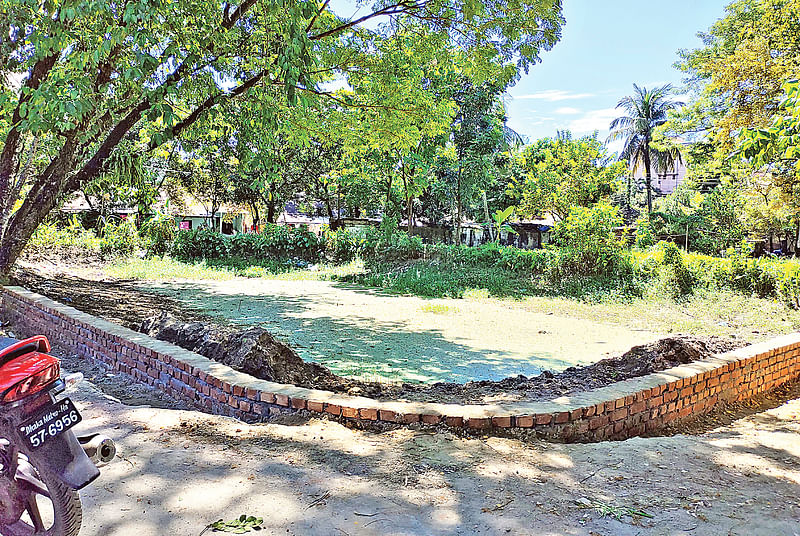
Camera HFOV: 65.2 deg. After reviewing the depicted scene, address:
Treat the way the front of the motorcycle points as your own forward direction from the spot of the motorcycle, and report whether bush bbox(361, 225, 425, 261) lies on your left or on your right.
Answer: on your right

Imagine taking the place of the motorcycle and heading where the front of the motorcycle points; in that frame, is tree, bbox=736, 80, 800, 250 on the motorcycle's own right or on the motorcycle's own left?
on the motorcycle's own right

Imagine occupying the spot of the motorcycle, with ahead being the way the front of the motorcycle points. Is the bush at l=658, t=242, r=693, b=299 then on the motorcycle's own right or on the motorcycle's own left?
on the motorcycle's own right

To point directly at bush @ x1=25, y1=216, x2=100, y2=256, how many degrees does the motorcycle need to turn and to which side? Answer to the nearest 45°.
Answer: approximately 45° to its right

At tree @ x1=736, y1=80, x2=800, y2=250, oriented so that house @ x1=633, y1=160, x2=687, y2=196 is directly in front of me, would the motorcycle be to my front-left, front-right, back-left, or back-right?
back-left

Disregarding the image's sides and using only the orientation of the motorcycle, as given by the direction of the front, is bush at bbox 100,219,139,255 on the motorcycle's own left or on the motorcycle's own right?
on the motorcycle's own right

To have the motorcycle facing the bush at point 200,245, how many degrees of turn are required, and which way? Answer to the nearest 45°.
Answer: approximately 45° to its right

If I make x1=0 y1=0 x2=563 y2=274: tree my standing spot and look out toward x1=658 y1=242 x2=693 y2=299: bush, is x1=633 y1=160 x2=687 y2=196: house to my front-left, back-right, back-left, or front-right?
front-left

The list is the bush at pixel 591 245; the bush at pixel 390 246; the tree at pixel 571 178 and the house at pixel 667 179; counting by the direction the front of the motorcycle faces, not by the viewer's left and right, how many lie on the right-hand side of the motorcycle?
4

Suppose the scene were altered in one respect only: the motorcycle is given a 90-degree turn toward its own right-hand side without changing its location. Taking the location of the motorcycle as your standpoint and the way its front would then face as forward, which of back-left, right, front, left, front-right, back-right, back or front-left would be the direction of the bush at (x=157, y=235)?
front-left

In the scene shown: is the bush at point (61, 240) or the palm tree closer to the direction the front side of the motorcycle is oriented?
the bush

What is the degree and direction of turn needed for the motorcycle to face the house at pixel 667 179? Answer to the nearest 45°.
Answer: approximately 90° to its right

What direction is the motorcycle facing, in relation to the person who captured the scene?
facing away from the viewer and to the left of the viewer

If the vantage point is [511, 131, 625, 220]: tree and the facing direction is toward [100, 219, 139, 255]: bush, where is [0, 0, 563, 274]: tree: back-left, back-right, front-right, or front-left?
front-left

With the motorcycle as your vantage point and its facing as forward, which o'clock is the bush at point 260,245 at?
The bush is roughly at 2 o'clock from the motorcycle.

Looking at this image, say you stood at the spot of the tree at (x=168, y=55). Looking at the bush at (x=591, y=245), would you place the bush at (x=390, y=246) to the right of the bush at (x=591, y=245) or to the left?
left
